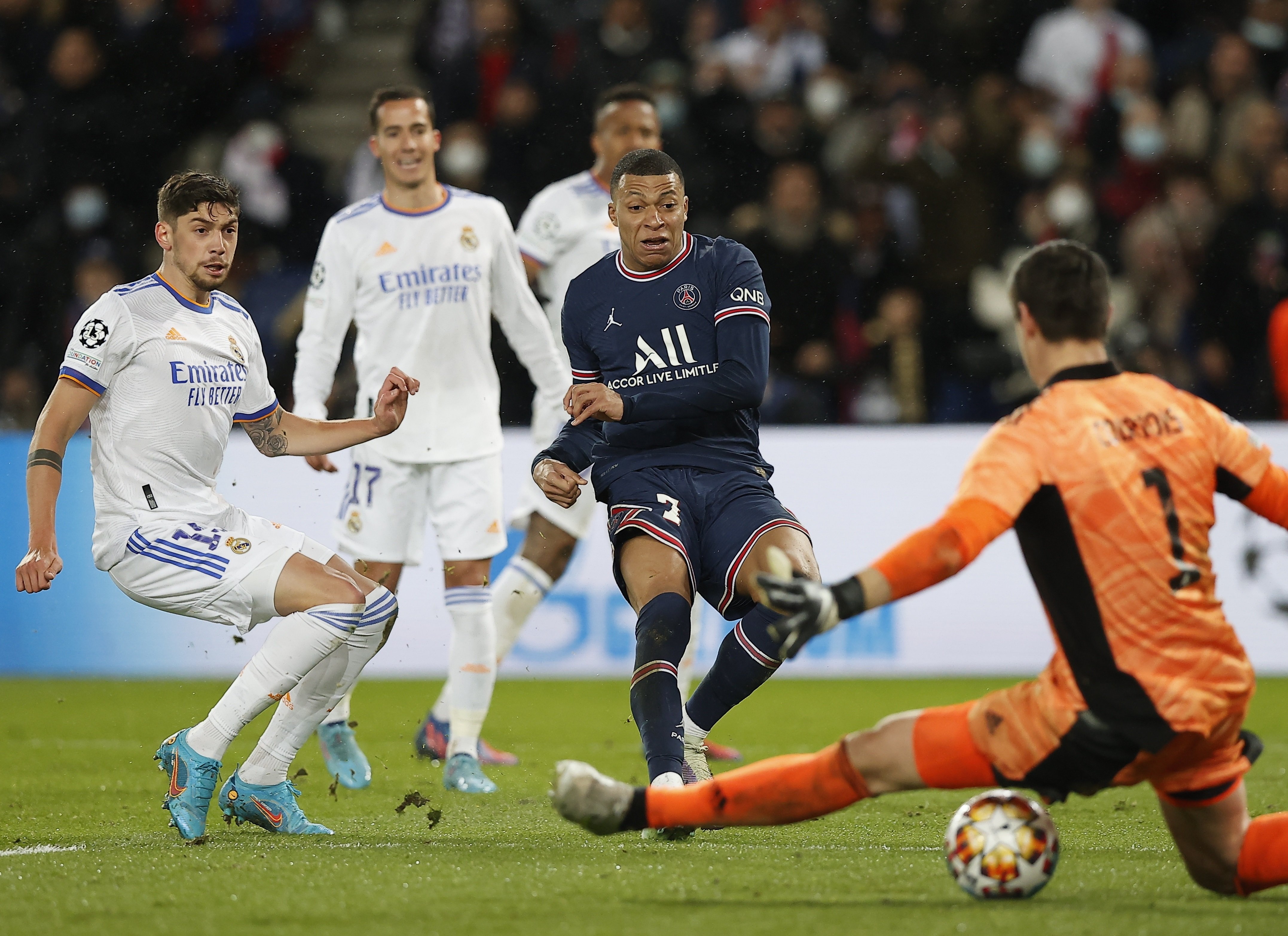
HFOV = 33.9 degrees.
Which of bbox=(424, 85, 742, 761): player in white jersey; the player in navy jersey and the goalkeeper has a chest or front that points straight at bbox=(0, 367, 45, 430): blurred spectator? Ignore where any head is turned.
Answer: the goalkeeper

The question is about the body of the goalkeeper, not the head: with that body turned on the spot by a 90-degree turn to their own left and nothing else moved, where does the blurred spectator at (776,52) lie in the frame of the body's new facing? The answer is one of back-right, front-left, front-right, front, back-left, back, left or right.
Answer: back-right

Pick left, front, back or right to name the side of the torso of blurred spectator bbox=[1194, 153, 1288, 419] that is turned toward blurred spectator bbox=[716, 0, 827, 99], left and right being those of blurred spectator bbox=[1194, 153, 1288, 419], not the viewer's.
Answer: right

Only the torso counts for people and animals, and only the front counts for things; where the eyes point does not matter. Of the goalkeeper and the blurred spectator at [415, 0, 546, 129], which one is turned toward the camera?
the blurred spectator

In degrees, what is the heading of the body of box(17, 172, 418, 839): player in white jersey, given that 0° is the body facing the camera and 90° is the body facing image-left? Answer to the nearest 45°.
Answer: approximately 315°

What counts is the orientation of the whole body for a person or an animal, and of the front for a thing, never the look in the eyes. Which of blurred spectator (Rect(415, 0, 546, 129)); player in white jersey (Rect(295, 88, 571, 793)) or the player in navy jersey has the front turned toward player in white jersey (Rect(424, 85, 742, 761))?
the blurred spectator

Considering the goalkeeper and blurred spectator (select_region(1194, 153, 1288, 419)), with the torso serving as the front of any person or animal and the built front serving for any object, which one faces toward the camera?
the blurred spectator

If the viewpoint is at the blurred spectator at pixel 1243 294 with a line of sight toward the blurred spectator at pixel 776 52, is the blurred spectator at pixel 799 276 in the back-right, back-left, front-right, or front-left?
front-left

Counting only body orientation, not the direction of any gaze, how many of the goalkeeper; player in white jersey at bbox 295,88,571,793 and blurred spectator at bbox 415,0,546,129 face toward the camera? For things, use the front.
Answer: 2

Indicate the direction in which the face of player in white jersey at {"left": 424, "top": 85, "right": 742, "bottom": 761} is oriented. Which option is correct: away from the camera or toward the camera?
toward the camera

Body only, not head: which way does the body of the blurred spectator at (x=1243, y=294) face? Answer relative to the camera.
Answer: toward the camera

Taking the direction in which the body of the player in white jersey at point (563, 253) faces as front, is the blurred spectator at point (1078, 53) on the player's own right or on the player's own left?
on the player's own left

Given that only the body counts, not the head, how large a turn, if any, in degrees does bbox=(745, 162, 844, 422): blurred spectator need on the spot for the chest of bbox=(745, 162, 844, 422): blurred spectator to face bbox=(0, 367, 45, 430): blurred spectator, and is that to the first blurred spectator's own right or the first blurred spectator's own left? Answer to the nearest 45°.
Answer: approximately 90° to the first blurred spectator's own right

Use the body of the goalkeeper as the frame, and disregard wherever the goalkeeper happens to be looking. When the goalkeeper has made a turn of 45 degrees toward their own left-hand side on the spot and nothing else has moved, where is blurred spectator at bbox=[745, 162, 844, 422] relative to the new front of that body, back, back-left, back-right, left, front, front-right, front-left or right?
right

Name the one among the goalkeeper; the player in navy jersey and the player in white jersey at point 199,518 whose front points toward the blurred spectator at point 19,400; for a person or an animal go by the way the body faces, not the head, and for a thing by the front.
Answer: the goalkeeper

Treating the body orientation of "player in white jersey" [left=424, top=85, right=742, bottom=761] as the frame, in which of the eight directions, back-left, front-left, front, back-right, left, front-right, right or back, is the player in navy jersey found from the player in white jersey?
front-right

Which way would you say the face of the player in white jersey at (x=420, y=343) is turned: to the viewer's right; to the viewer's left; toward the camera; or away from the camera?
toward the camera

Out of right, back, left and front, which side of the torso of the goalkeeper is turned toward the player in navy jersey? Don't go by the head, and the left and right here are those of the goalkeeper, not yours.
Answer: front

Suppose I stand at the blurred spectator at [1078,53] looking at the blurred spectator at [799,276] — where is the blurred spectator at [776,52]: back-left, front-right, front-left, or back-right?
front-right

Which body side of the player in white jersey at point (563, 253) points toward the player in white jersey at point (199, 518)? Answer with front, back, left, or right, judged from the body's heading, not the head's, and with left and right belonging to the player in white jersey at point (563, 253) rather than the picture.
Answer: right

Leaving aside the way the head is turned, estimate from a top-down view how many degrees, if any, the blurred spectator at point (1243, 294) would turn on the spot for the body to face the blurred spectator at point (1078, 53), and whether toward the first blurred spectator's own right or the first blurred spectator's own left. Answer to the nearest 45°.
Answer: approximately 135° to the first blurred spectator's own right

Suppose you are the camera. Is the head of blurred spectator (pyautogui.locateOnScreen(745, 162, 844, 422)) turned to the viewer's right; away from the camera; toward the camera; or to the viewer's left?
toward the camera
